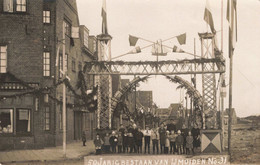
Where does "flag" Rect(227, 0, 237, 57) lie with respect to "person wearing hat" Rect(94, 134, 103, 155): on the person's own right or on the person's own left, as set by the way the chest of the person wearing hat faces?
on the person's own left

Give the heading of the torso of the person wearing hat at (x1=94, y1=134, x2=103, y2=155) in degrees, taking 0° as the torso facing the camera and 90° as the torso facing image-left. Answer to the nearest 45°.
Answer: approximately 0°

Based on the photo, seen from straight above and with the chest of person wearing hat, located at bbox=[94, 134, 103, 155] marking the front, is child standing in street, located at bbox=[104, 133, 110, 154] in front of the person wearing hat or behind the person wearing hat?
behind

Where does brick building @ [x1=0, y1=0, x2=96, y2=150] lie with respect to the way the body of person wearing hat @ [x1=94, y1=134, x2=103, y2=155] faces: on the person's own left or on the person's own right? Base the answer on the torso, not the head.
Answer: on the person's own right
